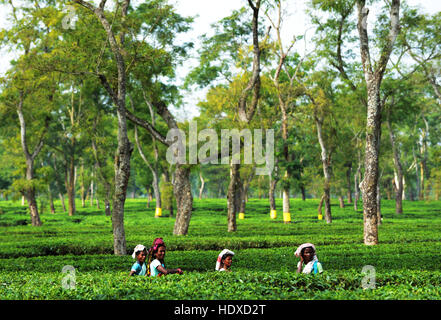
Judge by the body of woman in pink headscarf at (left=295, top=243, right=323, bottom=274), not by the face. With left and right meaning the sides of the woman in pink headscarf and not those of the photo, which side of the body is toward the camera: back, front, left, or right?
front

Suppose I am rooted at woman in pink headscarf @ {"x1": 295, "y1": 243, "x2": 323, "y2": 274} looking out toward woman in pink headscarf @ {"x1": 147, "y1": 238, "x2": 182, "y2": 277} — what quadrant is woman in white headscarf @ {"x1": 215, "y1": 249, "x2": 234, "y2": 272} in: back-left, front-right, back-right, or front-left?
front-right

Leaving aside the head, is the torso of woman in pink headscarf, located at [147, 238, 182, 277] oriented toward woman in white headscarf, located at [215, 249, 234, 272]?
no

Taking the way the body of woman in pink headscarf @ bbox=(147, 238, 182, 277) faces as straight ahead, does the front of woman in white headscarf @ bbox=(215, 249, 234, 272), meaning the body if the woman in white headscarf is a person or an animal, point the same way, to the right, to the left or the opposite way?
the same way

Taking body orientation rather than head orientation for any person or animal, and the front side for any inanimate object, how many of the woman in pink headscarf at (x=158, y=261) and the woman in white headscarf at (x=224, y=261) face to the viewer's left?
0

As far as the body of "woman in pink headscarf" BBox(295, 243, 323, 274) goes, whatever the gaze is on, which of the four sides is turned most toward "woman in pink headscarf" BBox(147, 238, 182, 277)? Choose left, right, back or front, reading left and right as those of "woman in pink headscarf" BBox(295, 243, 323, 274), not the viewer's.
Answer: right

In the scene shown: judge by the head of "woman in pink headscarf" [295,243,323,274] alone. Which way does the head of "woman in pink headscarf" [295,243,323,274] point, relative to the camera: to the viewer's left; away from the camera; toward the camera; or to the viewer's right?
toward the camera

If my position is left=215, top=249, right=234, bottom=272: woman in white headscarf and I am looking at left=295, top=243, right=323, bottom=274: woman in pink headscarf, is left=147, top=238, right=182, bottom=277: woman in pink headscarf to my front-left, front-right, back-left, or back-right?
back-right

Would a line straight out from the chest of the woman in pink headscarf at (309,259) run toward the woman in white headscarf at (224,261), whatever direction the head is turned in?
no

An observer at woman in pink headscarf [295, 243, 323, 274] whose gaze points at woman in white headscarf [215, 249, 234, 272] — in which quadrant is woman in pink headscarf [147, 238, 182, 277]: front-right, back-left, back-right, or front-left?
front-left

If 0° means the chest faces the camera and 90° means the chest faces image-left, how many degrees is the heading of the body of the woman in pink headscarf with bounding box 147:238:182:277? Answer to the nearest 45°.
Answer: approximately 315°

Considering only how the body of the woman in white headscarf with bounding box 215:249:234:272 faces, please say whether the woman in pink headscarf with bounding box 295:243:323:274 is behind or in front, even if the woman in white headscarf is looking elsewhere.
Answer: in front

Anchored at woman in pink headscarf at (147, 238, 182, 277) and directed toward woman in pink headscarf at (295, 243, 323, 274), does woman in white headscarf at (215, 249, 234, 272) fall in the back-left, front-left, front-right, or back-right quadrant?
front-left

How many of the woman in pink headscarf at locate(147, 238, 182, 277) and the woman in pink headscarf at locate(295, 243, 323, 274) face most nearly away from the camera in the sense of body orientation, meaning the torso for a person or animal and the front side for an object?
0
